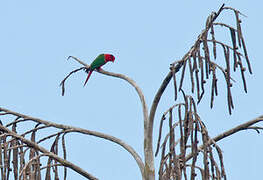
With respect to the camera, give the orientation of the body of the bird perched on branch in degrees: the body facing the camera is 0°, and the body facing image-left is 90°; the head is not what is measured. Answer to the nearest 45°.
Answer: approximately 270°
